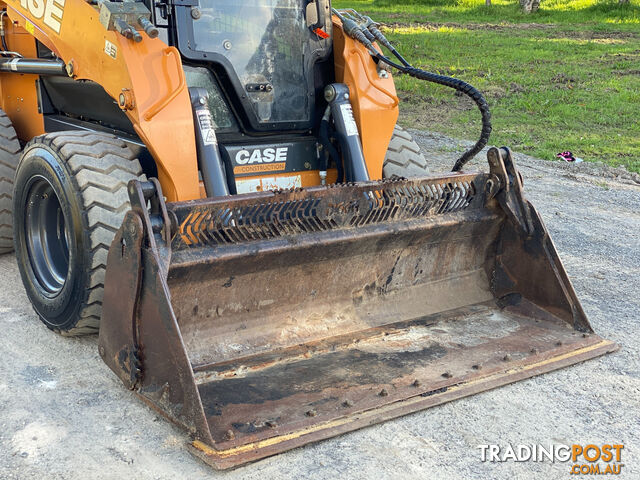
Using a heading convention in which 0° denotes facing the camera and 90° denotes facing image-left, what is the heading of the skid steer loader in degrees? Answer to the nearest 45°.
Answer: approximately 315°
